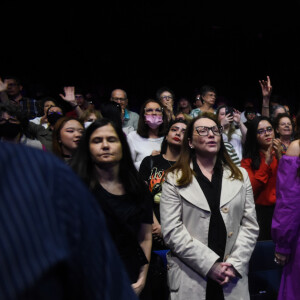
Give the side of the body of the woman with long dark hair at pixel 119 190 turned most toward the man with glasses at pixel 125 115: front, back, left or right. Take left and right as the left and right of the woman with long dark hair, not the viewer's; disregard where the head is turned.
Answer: back

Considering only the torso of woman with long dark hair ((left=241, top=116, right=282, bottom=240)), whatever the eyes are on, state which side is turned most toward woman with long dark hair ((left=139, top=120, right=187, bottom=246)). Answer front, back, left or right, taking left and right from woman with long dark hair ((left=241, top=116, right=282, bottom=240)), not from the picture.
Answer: right

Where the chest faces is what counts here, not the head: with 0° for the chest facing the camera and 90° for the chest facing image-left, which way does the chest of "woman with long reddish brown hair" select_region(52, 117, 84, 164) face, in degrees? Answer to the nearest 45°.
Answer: approximately 315°

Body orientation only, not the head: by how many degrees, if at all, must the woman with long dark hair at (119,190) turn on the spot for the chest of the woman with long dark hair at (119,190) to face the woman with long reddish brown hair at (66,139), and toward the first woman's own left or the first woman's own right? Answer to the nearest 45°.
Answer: approximately 135° to the first woman's own right

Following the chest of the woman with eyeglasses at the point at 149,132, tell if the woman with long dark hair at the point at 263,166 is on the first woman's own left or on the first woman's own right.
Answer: on the first woman's own left

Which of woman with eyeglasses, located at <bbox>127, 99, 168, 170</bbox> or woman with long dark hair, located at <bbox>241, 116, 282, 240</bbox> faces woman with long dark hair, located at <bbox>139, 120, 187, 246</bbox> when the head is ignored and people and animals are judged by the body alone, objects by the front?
the woman with eyeglasses

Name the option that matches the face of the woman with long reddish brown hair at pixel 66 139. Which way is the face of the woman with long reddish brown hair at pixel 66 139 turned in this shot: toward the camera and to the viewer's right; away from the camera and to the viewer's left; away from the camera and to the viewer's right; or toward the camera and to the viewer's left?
toward the camera and to the viewer's right

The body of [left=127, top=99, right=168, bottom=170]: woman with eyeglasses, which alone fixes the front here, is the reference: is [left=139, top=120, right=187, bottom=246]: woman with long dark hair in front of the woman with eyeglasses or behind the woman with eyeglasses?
in front

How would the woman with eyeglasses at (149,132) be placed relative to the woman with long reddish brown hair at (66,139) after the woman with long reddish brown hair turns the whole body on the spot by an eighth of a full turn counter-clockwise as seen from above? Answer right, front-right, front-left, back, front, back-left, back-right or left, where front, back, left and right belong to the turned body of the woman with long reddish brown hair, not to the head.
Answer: front-left

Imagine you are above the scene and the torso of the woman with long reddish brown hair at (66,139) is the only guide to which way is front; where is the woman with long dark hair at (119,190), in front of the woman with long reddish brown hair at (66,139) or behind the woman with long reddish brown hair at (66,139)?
in front

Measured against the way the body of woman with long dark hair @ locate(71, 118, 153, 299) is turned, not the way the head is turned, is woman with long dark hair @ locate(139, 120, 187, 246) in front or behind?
behind
